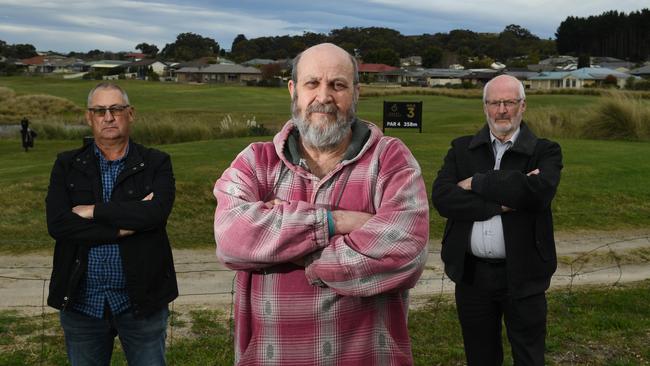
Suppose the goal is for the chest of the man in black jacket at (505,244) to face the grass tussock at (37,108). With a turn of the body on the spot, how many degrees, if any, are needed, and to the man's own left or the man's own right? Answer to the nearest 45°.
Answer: approximately 135° to the man's own right

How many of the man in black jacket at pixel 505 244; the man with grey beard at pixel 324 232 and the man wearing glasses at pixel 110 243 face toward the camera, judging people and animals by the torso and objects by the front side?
3

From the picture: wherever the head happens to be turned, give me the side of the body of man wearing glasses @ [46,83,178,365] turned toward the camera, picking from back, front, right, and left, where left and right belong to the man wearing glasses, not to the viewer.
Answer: front

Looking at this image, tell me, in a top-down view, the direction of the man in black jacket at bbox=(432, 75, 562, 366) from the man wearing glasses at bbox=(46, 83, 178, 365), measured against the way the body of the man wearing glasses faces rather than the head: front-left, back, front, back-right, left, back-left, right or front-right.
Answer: left

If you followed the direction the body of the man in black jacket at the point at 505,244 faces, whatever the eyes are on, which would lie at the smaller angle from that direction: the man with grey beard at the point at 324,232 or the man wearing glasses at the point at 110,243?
the man with grey beard

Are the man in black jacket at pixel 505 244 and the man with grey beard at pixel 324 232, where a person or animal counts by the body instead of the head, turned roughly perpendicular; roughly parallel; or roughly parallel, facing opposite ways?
roughly parallel

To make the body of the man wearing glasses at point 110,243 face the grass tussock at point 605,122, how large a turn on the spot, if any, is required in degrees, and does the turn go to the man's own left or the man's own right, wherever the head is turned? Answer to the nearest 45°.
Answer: approximately 135° to the man's own left

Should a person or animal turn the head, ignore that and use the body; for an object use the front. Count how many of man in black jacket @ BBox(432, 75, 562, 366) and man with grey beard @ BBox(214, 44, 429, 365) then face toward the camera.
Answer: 2

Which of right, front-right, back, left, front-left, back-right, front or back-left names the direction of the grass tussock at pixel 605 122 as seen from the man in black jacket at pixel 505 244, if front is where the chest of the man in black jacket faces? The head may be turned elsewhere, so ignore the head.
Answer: back

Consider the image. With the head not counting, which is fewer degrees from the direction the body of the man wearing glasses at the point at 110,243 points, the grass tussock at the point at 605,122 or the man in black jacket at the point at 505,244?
the man in black jacket

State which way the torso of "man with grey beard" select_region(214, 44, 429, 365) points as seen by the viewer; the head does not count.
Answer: toward the camera

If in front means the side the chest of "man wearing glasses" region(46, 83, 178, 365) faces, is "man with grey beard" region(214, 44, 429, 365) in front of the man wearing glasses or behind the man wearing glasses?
in front

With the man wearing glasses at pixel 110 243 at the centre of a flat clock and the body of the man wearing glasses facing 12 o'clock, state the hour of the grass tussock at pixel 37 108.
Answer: The grass tussock is roughly at 6 o'clock from the man wearing glasses.
